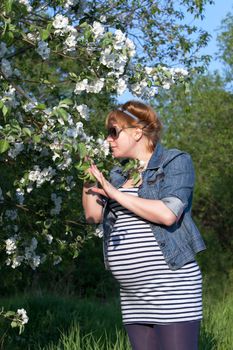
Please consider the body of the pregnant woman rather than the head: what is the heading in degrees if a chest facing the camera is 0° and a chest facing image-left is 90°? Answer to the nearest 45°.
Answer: approximately 45°

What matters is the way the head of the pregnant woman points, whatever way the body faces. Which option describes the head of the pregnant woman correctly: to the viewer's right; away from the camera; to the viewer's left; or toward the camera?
to the viewer's left
